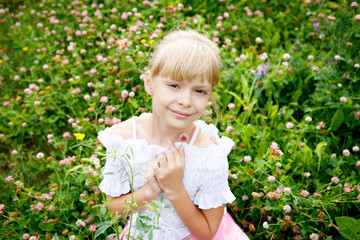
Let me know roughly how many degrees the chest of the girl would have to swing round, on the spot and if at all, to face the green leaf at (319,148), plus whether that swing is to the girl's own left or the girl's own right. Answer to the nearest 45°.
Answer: approximately 135° to the girl's own left

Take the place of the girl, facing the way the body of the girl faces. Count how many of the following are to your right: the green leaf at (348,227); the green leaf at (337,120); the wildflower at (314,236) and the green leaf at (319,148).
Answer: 0

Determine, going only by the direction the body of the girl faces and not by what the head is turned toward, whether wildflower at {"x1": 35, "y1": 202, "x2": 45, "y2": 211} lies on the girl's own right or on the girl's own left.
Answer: on the girl's own right

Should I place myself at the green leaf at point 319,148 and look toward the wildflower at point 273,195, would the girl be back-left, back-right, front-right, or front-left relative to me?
front-right

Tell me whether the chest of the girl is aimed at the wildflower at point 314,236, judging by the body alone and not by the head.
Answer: no

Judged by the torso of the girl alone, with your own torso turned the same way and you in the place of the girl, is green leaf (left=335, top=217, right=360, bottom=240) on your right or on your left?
on your left

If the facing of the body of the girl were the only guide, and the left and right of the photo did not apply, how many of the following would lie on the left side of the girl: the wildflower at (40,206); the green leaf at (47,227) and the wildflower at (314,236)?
1

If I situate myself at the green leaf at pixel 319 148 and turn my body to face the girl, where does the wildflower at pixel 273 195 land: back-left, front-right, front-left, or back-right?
front-left

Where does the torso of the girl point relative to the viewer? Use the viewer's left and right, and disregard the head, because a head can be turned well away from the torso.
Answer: facing the viewer

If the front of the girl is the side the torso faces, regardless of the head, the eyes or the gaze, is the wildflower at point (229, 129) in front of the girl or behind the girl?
behind

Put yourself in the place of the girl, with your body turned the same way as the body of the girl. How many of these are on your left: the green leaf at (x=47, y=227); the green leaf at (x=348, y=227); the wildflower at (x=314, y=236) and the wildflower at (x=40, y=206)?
2

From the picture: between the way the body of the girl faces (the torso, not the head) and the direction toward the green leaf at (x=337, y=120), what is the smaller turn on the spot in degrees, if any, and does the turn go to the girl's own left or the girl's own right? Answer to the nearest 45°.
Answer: approximately 135° to the girl's own left

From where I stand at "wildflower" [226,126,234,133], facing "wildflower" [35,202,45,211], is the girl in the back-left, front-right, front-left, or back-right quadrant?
front-left

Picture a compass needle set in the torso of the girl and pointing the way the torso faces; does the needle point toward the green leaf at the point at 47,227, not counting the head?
no
